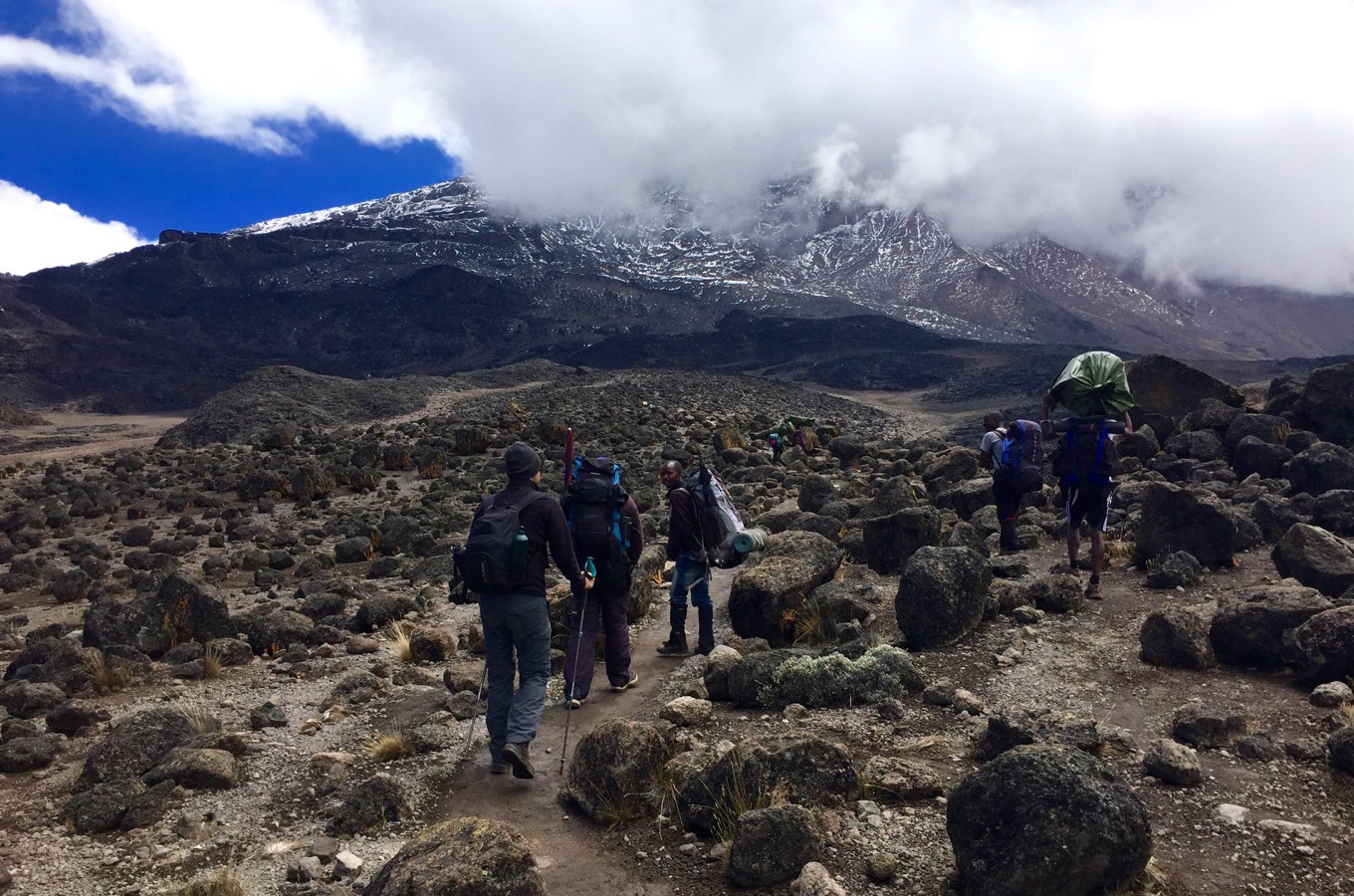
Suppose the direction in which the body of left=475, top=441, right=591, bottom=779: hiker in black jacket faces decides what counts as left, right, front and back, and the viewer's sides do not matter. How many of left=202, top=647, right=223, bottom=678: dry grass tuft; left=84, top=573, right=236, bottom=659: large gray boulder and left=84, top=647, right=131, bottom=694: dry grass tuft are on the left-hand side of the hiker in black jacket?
3

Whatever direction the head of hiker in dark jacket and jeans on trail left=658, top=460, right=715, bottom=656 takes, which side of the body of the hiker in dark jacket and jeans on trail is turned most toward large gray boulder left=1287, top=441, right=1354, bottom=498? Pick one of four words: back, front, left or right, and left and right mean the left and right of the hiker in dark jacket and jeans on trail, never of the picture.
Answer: back

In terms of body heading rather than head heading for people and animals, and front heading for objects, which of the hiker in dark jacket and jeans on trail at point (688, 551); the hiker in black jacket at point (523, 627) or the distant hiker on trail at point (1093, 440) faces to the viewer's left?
the hiker in dark jacket and jeans on trail at point (688, 551)

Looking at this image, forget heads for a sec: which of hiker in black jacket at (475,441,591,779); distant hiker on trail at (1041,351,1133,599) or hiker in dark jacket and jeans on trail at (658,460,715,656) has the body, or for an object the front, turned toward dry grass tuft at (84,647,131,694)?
hiker in dark jacket and jeans on trail at (658,460,715,656)

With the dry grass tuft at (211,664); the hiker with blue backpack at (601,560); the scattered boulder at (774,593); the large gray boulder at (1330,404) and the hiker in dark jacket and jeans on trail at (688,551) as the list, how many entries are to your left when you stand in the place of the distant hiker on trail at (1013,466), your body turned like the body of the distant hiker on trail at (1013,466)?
4

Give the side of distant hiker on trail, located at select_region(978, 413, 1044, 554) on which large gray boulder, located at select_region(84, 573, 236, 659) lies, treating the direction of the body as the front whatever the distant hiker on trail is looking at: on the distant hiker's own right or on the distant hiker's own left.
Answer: on the distant hiker's own left

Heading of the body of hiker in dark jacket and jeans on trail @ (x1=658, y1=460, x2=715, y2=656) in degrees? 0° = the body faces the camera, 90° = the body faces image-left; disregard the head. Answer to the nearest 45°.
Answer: approximately 90°

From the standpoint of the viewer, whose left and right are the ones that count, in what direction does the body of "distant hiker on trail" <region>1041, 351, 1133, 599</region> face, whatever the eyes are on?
facing away from the viewer

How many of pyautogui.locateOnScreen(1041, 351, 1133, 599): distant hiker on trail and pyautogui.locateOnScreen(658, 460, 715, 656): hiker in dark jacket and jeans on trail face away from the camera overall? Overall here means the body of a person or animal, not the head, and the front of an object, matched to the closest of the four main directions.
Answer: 1

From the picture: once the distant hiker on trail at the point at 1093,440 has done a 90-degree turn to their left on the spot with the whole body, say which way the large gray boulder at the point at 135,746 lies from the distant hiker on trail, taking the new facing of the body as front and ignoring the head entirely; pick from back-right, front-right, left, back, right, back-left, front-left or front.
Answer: front-left

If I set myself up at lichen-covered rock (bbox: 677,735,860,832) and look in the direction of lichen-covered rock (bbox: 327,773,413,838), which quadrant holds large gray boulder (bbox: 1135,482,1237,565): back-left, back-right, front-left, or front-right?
back-right

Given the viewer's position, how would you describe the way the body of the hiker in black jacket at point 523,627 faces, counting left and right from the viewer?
facing away from the viewer and to the right of the viewer

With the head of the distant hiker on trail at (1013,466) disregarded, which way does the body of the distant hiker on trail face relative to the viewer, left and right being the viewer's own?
facing away from the viewer and to the left of the viewer

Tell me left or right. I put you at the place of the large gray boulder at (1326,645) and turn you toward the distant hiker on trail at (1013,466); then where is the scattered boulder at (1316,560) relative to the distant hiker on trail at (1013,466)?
right
